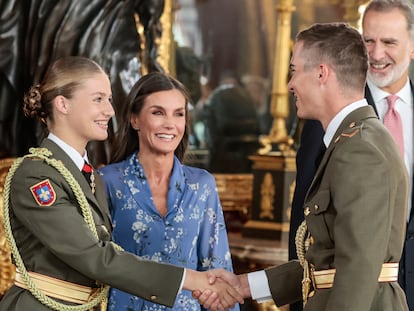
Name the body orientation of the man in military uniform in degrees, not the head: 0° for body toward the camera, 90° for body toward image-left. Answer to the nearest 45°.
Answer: approximately 90°

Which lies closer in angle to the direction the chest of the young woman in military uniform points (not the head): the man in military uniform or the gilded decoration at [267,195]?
the man in military uniform

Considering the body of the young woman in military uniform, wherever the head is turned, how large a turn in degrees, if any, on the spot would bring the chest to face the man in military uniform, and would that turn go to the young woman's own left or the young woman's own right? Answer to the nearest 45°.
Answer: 0° — they already face them

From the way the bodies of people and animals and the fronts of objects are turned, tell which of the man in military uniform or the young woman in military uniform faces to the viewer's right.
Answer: the young woman in military uniform

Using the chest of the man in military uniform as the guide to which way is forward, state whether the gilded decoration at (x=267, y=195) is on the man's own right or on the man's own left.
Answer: on the man's own right

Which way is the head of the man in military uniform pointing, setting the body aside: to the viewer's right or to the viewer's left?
to the viewer's left

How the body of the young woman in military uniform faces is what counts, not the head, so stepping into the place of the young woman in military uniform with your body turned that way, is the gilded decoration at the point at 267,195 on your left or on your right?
on your left

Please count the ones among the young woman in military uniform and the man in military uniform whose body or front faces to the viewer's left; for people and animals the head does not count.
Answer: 1

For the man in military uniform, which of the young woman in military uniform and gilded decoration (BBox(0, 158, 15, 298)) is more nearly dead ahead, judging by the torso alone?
the young woman in military uniform

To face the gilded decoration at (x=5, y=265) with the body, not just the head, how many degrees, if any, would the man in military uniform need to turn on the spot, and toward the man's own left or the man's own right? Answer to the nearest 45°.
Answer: approximately 45° to the man's own right

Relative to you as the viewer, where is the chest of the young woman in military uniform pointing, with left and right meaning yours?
facing to the right of the viewer

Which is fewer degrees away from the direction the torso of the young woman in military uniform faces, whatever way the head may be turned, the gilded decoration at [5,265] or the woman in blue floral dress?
the woman in blue floral dress
